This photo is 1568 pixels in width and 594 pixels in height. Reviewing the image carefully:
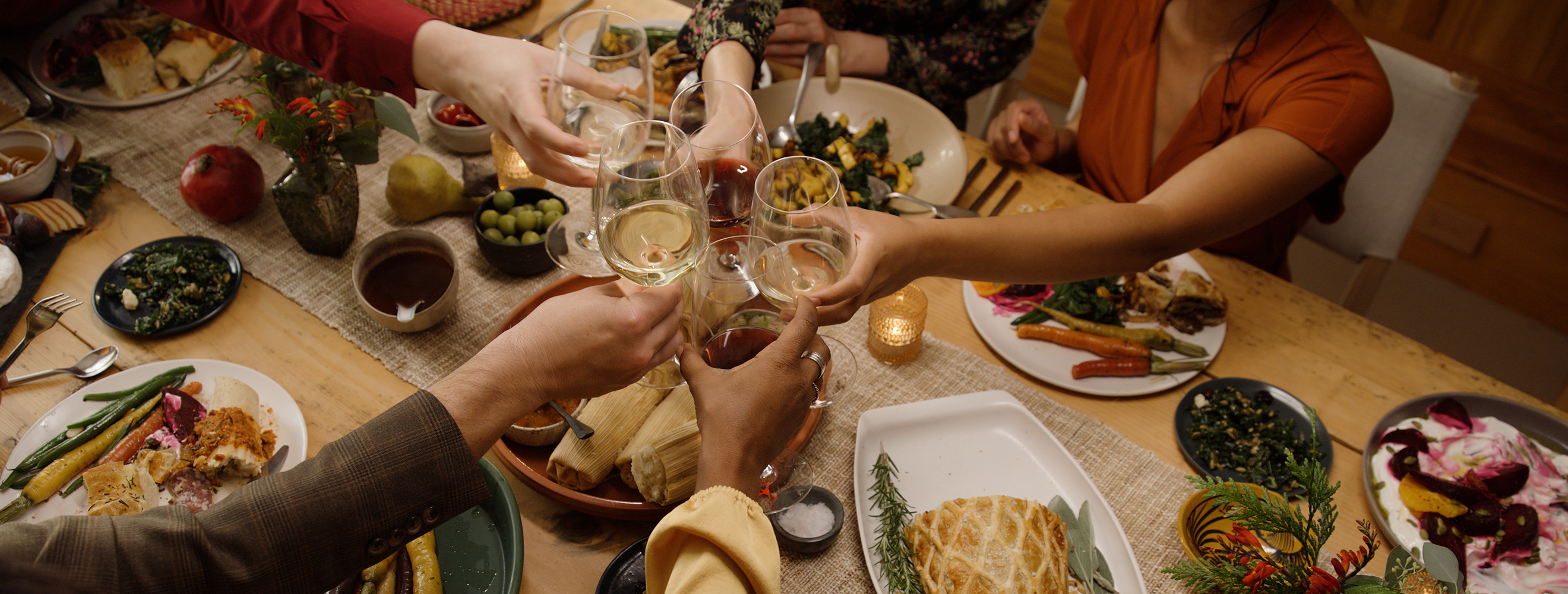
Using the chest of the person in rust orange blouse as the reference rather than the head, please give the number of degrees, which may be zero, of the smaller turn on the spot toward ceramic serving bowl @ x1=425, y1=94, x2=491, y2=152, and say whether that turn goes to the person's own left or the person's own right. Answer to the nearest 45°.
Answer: approximately 45° to the person's own right

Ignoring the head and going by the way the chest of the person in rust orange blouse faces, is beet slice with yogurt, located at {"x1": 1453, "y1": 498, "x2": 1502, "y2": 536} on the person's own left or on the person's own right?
on the person's own left

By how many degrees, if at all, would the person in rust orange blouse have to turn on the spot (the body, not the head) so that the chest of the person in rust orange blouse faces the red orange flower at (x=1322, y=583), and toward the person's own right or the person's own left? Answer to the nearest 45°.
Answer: approximately 45° to the person's own left

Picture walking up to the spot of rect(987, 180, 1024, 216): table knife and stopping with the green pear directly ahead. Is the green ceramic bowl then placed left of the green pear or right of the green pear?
left

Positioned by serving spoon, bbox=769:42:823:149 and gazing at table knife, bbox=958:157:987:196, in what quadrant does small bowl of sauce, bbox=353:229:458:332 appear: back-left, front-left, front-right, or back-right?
back-right

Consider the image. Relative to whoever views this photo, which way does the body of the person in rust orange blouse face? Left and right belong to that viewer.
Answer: facing the viewer and to the left of the viewer

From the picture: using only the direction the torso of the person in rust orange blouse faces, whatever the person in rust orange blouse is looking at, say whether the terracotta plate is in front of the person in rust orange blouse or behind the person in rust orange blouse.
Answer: in front

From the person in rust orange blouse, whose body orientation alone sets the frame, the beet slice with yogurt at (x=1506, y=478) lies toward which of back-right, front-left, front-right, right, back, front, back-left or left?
left

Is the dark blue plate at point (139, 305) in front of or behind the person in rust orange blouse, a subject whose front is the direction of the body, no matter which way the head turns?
in front

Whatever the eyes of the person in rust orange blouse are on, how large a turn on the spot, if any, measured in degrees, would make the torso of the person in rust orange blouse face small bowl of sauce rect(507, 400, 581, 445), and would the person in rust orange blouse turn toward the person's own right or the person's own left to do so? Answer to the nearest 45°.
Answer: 0° — they already face it

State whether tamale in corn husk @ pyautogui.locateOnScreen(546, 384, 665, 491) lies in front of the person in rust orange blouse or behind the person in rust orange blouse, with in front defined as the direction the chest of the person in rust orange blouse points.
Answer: in front
